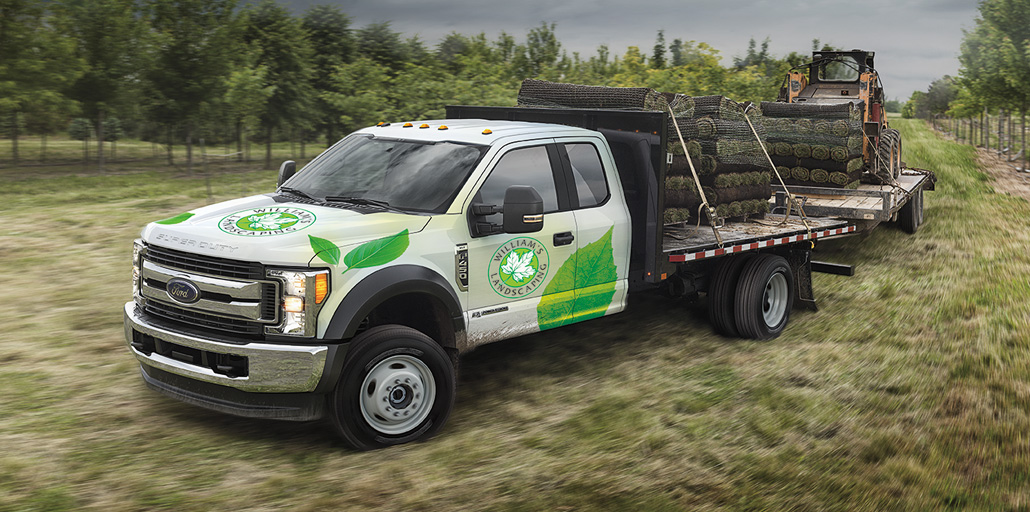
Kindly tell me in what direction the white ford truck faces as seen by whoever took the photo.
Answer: facing the viewer and to the left of the viewer

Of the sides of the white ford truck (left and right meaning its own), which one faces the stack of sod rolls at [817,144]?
back

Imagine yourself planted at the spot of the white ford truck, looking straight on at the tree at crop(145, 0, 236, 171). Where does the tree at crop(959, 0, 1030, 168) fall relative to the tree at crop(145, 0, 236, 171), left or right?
right

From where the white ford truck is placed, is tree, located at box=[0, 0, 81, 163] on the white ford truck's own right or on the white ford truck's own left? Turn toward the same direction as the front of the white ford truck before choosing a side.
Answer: on the white ford truck's own right

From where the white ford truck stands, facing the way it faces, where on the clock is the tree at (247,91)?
The tree is roughly at 4 o'clock from the white ford truck.

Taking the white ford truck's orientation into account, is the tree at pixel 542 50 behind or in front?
behind

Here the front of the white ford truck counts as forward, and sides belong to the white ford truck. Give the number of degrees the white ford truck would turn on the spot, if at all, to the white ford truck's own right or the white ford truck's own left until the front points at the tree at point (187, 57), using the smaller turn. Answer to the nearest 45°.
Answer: approximately 135° to the white ford truck's own right

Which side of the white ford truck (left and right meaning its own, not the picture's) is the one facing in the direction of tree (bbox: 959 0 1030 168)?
back
